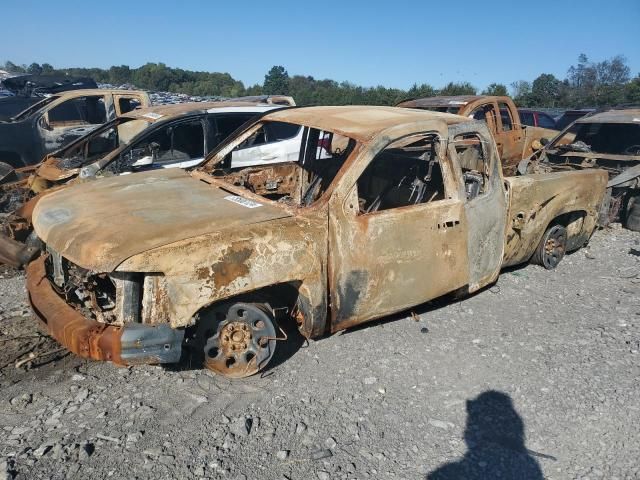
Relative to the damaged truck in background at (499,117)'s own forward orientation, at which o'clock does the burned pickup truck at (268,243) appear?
The burned pickup truck is roughly at 11 o'clock from the damaged truck in background.

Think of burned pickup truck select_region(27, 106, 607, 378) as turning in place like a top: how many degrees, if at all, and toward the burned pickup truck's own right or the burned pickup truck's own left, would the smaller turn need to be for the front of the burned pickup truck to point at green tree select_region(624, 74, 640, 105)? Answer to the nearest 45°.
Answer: approximately 180°

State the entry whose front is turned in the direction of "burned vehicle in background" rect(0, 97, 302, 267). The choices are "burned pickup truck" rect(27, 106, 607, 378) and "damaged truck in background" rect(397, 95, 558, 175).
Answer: the damaged truck in background

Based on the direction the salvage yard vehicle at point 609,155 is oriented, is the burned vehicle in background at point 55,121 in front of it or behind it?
in front

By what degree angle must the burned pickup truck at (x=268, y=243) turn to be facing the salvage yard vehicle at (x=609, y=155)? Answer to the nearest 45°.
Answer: approximately 180°

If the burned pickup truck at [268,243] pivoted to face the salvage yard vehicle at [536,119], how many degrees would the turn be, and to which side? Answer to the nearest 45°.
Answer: approximately 180°

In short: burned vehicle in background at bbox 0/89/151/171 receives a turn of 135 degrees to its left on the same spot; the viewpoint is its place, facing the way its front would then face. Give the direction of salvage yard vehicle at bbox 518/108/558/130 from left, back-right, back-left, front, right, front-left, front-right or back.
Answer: front

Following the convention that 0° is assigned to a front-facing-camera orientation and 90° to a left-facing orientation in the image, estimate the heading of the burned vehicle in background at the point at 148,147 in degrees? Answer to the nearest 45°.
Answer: approximately 45°

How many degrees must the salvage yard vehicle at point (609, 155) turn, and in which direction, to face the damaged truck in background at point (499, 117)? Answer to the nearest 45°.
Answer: approximately 90° to its right
